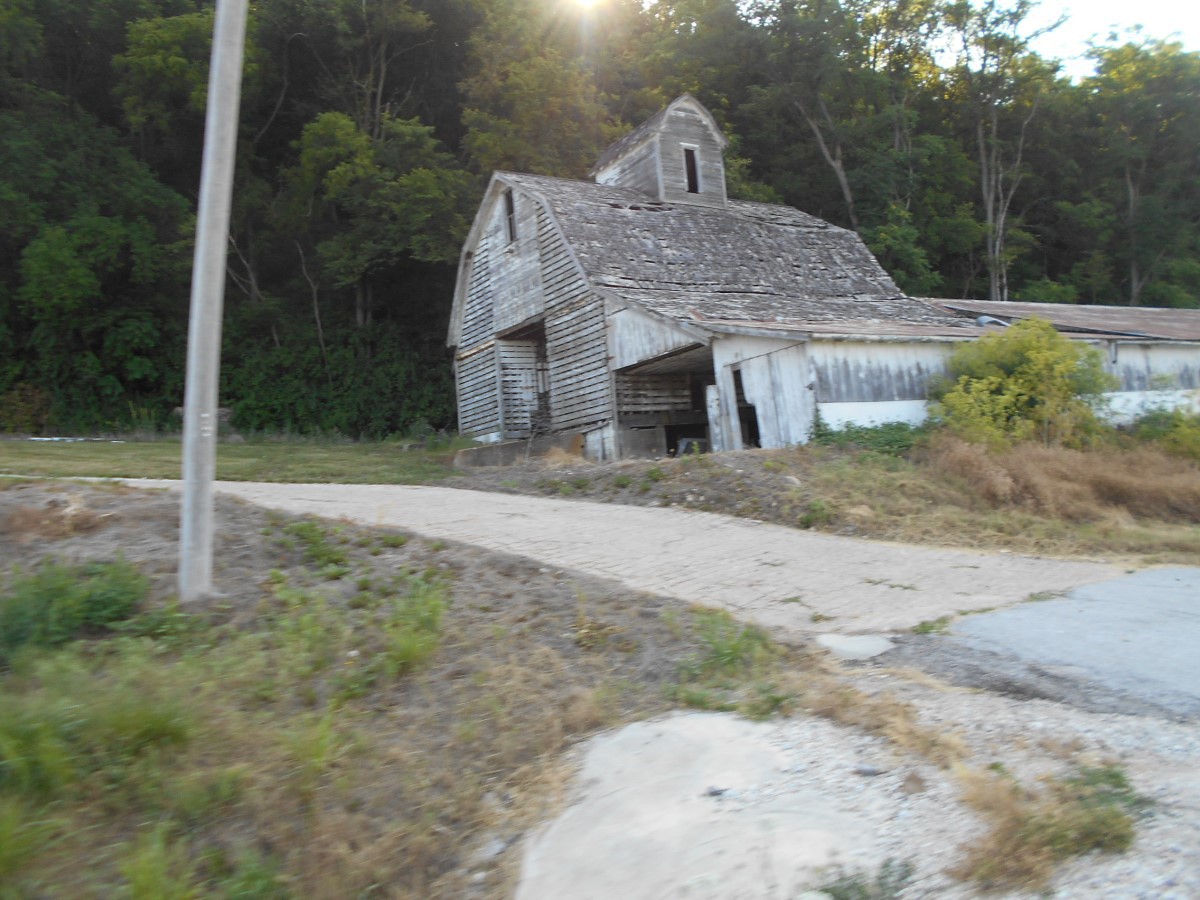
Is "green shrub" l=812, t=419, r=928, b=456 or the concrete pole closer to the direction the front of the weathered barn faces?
the concrete pole

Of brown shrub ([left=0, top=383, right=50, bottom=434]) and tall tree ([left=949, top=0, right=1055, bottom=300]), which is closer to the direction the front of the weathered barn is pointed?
the brown shrub

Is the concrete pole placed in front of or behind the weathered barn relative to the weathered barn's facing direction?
in front

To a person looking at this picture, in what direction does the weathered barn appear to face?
facing the viewer and to the left of the viewer

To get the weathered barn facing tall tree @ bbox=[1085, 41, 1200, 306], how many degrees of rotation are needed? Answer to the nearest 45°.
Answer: approximately 180°

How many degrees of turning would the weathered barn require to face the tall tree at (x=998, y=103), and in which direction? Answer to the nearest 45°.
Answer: approximately 180°

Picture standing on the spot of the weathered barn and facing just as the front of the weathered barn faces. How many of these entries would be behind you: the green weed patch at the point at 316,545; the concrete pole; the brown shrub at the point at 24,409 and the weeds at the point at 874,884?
0

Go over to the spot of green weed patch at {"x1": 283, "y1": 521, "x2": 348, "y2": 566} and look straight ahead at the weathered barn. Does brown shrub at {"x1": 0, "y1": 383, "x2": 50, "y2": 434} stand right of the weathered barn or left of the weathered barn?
left

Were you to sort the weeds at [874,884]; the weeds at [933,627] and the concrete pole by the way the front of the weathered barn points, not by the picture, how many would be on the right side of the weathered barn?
0

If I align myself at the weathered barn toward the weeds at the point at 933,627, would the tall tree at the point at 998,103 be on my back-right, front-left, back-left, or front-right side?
back-left

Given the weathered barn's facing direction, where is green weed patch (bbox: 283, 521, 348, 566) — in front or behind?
in front

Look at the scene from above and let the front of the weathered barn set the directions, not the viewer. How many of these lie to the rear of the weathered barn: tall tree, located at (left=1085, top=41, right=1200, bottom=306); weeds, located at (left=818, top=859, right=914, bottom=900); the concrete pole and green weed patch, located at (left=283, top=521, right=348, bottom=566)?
1

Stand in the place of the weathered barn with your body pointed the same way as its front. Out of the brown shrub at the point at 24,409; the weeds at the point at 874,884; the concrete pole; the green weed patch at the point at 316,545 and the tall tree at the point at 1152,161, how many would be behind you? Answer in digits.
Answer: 1

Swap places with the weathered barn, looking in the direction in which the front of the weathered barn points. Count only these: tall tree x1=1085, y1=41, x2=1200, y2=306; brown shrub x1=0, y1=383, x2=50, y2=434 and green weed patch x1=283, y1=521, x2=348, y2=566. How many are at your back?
1

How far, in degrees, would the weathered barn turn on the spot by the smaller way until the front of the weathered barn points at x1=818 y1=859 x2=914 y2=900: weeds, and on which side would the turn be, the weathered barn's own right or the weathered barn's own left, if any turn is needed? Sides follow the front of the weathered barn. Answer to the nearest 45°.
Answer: approximately 45° to the weathered barn's own left

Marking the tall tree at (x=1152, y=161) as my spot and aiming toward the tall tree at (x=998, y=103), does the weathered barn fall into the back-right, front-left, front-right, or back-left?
front-left

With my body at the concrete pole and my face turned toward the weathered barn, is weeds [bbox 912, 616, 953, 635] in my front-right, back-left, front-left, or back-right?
front-right

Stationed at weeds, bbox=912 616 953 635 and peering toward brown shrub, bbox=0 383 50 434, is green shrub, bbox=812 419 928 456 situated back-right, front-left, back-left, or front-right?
front-right

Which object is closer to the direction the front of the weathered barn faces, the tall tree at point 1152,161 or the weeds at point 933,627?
the weeds

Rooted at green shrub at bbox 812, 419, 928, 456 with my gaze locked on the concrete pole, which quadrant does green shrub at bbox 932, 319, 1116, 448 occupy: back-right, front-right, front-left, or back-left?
back-left

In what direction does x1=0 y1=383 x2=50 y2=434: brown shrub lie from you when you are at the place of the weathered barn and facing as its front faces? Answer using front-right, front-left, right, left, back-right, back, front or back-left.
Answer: front-right

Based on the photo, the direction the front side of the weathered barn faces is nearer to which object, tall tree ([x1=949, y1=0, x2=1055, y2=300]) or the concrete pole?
the concrete pole

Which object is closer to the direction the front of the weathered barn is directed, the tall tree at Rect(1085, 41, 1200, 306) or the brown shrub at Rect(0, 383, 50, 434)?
the brown shrub
